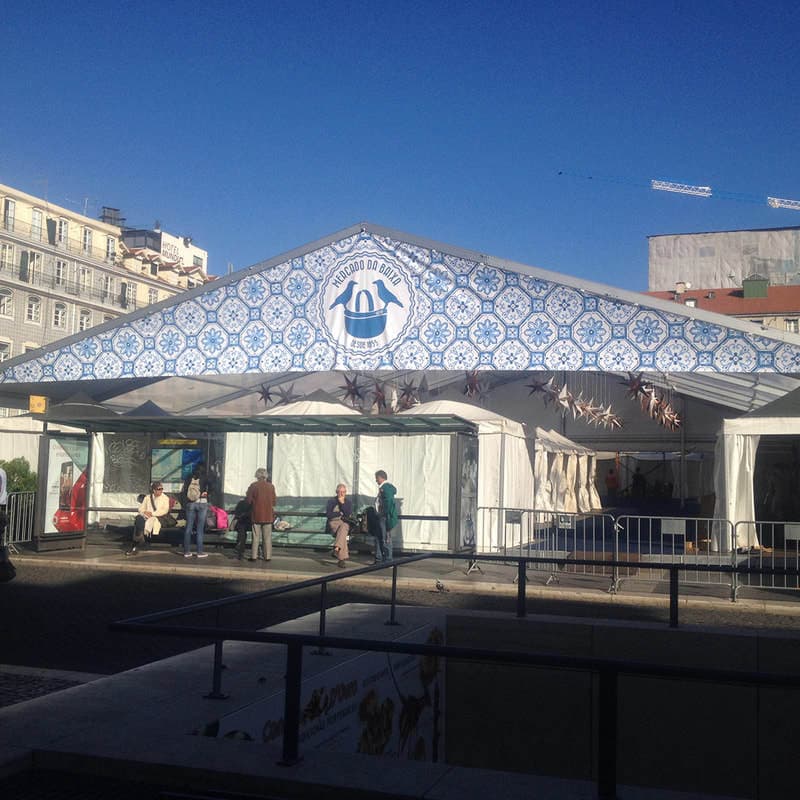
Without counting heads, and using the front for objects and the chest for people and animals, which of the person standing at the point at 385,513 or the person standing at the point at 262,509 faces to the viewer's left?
the person standing at the point at 385,513

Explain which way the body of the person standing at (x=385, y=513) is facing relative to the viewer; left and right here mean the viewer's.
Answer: facing to the left of the viewer

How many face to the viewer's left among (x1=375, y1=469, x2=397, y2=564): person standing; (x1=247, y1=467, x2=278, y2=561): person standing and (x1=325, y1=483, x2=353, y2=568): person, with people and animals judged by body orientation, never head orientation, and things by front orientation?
1

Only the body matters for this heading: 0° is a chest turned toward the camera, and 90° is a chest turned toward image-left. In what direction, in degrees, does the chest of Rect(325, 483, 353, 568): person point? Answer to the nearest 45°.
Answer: approximately 0°

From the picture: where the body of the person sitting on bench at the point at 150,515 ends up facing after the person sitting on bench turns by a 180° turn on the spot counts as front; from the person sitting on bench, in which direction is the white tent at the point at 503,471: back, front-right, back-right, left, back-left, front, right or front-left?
front-right

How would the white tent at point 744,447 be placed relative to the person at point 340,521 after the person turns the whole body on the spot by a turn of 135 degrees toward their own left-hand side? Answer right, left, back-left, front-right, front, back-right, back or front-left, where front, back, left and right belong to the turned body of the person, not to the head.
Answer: front-right

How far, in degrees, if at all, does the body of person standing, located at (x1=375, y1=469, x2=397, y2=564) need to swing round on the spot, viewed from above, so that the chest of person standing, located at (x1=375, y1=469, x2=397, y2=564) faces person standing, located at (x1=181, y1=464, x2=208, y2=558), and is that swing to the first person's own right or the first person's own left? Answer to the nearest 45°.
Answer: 0° — they already face them

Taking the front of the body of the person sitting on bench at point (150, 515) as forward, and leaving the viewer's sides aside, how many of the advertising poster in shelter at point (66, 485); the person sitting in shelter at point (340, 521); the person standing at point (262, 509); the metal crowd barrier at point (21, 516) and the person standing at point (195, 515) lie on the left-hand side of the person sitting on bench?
3

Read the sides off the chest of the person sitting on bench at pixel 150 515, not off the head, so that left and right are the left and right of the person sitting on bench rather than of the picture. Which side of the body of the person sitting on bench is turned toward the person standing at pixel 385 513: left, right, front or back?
left

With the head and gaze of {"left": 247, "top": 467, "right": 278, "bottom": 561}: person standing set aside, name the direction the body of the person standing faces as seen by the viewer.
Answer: away from the camera

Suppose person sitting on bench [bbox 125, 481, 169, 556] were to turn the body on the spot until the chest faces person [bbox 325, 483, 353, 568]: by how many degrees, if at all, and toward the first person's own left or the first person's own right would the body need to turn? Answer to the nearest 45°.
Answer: approximately 90° to the first person's own left

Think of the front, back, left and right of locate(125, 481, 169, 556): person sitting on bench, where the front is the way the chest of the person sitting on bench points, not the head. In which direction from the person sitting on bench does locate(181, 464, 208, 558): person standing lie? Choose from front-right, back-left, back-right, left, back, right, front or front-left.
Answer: left

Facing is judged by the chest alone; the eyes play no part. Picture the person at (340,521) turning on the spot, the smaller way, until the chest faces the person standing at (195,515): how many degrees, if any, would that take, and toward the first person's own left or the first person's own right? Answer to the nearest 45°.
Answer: approximately 90° to the first person's own right

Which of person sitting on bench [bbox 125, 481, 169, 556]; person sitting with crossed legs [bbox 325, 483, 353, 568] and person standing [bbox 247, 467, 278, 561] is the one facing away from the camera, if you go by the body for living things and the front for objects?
person standing [bbox 247, 467, 278, 561]

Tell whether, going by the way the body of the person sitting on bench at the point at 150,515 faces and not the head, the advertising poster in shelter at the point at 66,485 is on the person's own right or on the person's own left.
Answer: on the person's own right

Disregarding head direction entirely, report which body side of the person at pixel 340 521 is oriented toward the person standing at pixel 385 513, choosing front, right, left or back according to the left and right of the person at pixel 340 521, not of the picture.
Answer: left

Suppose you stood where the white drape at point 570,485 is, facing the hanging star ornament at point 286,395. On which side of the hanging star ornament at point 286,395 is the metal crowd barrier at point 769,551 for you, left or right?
left

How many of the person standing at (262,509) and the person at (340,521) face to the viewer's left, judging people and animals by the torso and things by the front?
0
